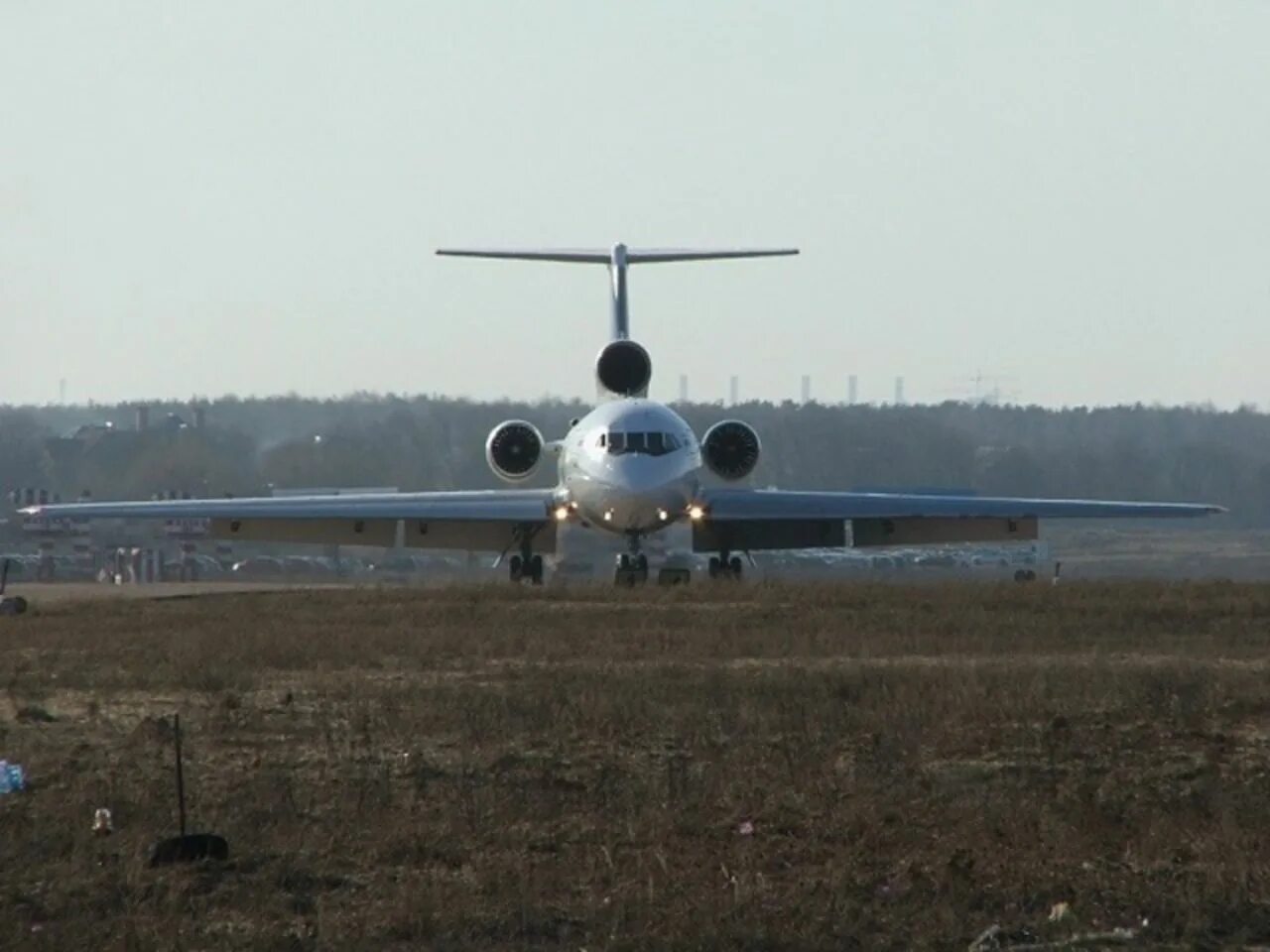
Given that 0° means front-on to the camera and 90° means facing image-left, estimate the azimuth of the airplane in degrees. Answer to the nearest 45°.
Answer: approximately 0°
